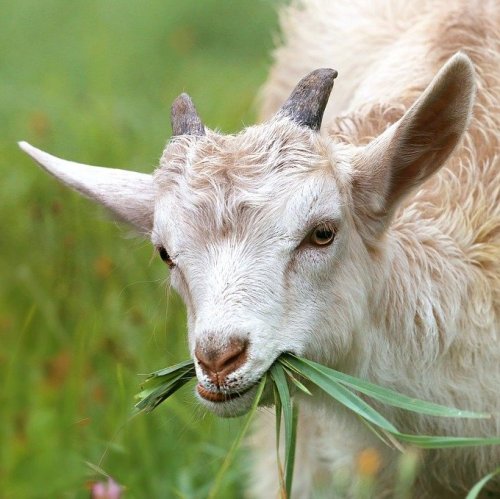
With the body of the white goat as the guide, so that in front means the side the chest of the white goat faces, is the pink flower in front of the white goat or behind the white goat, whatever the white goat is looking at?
in front

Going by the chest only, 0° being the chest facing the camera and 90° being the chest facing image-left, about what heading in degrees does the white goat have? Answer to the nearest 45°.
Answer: approximately 45°
